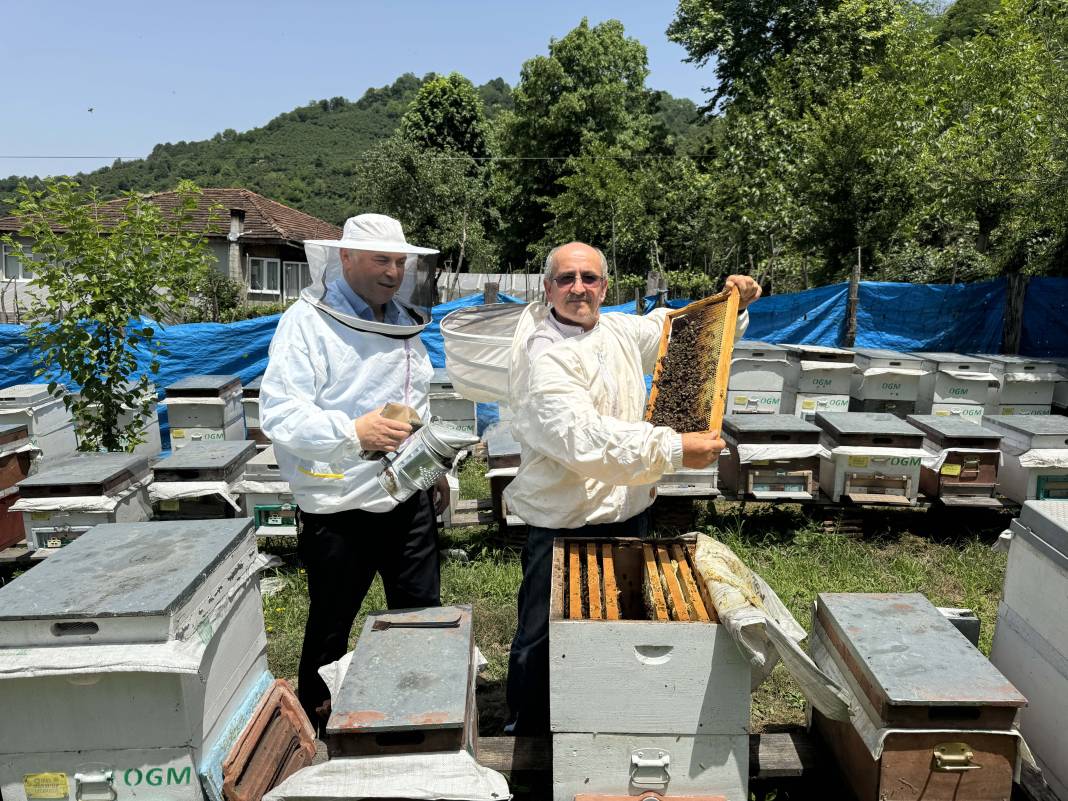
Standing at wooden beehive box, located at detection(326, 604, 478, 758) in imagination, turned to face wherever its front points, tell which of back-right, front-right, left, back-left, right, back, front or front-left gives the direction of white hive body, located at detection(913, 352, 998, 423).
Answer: back-left

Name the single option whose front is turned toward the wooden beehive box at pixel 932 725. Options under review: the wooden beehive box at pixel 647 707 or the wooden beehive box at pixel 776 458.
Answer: the wooden beehive box at pixel 776 458

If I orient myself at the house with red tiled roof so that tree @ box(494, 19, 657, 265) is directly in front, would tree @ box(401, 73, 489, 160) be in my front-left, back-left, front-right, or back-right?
front-left

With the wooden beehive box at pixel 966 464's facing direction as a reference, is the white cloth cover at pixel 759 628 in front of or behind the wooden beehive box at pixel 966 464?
in front

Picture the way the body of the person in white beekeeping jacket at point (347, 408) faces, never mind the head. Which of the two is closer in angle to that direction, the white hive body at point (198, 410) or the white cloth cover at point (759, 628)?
the white cloth cover

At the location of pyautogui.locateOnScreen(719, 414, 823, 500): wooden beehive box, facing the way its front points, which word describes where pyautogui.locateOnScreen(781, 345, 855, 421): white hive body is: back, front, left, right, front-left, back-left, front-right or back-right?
back

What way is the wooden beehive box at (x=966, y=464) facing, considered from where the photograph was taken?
facing the viewer

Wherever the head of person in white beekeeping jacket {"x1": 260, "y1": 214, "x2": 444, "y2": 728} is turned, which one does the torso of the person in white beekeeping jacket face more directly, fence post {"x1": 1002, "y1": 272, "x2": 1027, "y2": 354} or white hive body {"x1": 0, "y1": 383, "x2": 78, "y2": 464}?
the fence post

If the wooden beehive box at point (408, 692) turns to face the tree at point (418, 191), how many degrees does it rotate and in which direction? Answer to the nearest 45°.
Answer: approximately 180°

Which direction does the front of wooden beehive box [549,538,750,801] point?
toward the camera

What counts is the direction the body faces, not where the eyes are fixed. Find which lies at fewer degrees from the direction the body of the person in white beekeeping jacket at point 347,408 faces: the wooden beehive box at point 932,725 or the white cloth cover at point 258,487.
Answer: the wooden beehive box

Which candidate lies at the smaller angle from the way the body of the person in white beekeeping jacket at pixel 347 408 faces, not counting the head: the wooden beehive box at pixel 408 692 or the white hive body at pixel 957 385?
the wooden beehive box

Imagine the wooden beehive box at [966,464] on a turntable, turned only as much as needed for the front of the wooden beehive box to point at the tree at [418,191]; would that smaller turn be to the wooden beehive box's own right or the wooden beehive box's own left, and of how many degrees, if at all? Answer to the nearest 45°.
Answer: approximately 135° to the wooden beehive box's own right

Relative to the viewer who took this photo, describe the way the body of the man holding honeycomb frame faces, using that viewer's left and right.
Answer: facing the viewer and to the right of the viewer

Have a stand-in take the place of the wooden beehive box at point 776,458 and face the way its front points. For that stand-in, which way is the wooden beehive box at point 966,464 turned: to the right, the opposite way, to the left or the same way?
the same way

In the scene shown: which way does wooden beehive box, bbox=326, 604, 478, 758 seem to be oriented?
toward the camera
